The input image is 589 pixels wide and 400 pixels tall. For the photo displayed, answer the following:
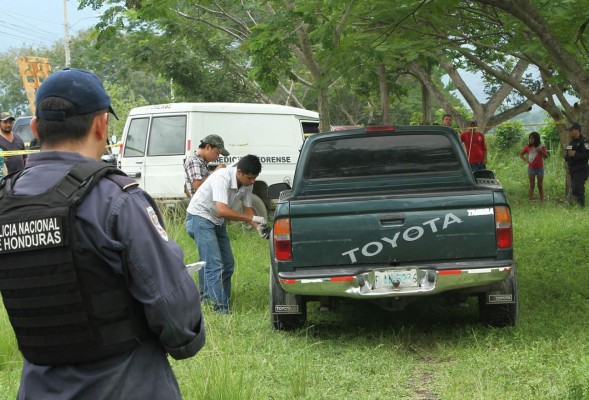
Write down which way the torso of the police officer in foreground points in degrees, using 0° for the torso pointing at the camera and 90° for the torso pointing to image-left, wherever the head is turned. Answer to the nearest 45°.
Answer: approximately 225°

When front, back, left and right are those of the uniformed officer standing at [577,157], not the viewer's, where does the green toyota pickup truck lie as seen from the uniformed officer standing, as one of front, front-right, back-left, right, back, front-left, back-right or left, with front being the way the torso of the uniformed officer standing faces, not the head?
front-left

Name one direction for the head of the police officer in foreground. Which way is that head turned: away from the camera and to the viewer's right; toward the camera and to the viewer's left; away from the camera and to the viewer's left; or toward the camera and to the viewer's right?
away from the camera and to the viewer's right

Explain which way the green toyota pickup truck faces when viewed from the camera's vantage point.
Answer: facing away from the viewer

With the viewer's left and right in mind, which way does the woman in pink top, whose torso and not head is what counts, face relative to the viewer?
facing the viewer

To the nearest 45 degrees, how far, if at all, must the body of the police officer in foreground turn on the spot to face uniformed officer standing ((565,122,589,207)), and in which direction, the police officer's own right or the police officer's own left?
0° — they already face them

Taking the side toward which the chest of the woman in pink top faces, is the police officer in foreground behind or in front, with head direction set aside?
in front

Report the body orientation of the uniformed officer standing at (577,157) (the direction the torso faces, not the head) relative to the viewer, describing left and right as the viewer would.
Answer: facing the viewer and to the left of the viewer
